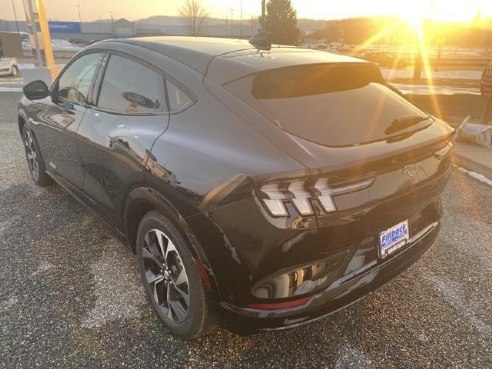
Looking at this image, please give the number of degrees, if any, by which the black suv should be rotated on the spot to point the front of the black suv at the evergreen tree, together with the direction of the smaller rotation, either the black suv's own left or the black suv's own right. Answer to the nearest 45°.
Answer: approximately 45° to the black suv's own right

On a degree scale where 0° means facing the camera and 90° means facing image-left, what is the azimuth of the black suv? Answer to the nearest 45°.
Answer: approximately 135°
